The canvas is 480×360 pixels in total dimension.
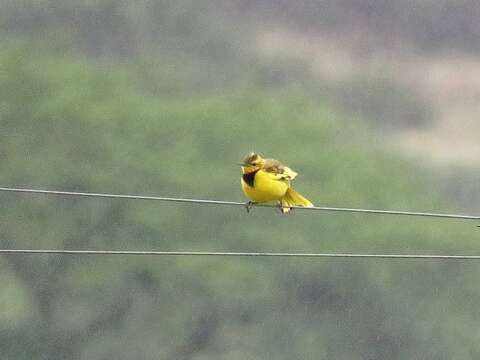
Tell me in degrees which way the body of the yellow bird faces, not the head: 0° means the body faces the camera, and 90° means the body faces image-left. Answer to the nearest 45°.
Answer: approximately 45°
